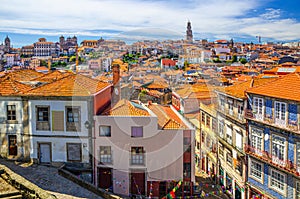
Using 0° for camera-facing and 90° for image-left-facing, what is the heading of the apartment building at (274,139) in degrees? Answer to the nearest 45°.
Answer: approximately 45°
